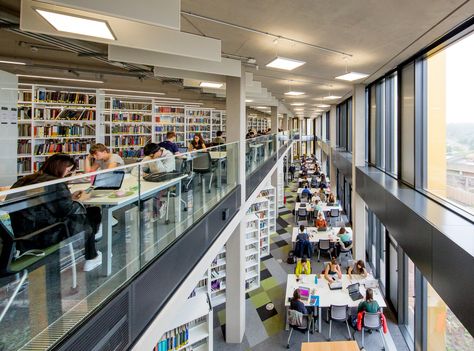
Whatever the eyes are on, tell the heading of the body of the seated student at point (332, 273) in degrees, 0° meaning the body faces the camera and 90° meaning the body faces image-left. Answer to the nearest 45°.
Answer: approximately 0°

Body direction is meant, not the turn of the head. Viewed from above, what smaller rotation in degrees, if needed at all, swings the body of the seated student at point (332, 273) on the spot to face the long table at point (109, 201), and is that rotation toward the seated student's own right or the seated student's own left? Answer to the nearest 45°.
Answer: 0° — they already face it

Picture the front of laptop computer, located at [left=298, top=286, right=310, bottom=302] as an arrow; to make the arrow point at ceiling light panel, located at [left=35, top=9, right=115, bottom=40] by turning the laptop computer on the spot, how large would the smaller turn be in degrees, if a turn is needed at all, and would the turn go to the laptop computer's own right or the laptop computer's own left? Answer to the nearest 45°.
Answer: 0° — it already faces it

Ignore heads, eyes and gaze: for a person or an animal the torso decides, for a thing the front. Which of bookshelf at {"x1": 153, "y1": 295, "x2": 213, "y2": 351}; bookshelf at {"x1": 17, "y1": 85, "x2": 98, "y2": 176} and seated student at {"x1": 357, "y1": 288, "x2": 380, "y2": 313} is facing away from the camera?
the seated student

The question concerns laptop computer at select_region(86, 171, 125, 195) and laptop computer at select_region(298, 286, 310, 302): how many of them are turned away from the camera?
0

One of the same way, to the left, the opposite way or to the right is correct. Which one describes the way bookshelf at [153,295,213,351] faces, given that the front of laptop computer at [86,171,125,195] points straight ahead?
to the left
